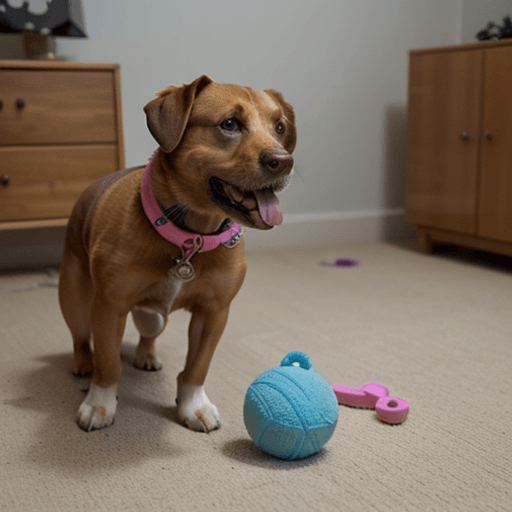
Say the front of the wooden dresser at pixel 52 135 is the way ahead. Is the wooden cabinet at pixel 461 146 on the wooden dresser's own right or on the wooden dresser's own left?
on the wooden dresser's own left

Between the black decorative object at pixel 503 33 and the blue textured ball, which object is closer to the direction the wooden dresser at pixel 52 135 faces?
the blue textured ball

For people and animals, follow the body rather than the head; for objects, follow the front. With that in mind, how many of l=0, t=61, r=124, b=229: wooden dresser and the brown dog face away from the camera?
0

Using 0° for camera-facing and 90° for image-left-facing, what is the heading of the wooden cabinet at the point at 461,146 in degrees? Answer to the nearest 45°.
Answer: approximately 45°

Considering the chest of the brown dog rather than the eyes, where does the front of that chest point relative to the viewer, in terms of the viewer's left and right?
facing the viewer and to the right of the viewer

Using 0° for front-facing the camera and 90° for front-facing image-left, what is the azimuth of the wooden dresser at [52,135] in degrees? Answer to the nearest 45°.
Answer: approximately 0°

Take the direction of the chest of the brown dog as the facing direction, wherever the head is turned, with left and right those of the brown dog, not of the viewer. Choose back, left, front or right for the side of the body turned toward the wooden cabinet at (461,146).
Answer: left

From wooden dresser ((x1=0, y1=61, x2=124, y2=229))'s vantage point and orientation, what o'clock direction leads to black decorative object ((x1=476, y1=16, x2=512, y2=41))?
The black decorative object is roughly at 9 o'clock from the wooden dresser.

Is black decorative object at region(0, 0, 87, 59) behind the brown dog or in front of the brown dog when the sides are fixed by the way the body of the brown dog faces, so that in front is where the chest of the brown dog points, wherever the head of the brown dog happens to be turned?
behind
